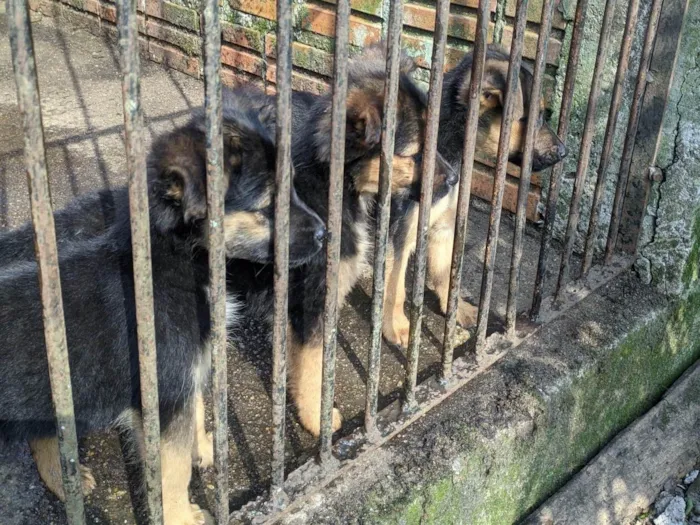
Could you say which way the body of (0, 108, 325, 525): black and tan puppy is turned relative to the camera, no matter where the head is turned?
to the viewer's right

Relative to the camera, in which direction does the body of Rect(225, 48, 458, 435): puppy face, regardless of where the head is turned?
to the viewer's right

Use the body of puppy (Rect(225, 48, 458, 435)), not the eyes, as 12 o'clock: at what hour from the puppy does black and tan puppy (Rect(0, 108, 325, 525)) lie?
The black and tan puppy is roughly at 4 o'clock from the puppy.

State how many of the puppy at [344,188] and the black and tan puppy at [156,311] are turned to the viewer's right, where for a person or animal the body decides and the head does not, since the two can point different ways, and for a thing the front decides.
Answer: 2

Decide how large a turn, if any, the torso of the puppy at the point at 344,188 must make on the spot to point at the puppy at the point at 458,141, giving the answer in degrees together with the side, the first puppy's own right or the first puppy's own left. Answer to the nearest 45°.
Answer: approximately 45° to the first puppy's own left

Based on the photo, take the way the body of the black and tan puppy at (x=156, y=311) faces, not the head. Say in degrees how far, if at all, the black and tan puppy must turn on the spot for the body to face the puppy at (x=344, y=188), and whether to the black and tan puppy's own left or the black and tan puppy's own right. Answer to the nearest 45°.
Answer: approximately 45° to the black and tan puppy's own left
